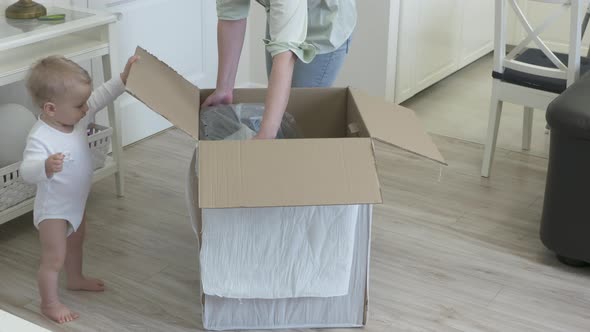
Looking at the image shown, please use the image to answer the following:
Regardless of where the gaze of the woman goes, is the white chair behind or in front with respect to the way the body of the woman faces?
behind

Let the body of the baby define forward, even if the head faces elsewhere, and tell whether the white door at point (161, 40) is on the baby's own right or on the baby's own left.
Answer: on the baby's own left

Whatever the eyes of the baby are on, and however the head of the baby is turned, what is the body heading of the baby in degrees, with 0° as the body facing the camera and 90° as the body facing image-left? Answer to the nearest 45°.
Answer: approximately 315°

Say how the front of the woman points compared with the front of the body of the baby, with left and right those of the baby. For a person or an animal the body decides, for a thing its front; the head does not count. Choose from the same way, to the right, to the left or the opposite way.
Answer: to the right

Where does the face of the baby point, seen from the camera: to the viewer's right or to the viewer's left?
to the viewer's right

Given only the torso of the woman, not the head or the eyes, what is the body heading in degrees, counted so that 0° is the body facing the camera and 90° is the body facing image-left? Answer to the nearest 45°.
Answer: approximately 45°

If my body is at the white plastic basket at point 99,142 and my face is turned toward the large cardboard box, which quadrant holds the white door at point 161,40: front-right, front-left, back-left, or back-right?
back-left
